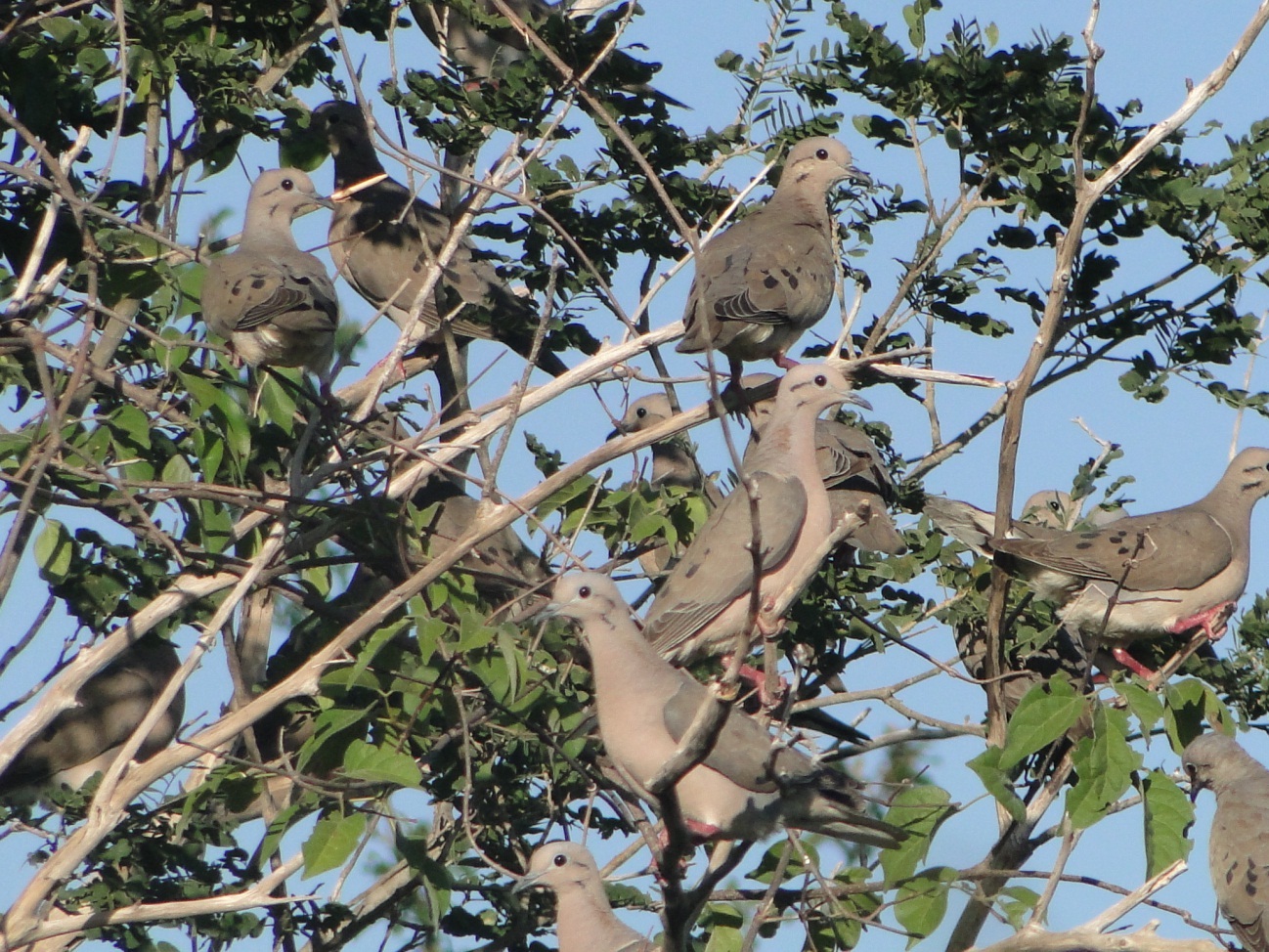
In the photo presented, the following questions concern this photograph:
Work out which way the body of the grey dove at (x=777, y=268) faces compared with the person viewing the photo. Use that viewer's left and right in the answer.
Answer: facing away from the viewer and to the right of the viewer

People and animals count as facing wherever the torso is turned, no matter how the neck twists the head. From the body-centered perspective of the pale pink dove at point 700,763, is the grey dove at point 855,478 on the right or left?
on its right

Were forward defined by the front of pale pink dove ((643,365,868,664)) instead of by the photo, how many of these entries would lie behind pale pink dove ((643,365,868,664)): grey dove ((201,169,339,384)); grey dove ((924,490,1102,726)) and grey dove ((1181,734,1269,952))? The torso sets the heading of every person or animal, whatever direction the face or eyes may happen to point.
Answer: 1

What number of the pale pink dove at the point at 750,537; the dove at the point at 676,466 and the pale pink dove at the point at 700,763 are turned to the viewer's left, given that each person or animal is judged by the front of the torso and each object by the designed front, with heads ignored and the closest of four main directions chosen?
2

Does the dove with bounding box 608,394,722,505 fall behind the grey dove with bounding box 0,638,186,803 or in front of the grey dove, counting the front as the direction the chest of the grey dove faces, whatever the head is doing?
in front

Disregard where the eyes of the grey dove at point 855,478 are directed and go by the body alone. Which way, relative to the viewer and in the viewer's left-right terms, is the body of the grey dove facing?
facing to the left of the viewer

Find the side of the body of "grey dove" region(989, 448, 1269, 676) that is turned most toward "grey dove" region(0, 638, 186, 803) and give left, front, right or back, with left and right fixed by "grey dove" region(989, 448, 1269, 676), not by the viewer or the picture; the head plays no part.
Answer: back

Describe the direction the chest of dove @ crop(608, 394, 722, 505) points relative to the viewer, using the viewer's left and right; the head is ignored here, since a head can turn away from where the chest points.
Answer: facing to the left of the viewer

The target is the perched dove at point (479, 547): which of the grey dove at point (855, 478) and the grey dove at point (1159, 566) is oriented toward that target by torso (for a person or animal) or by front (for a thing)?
the grey dove at point (855, 478)

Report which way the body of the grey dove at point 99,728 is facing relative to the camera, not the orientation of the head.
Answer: to the viewer's right
